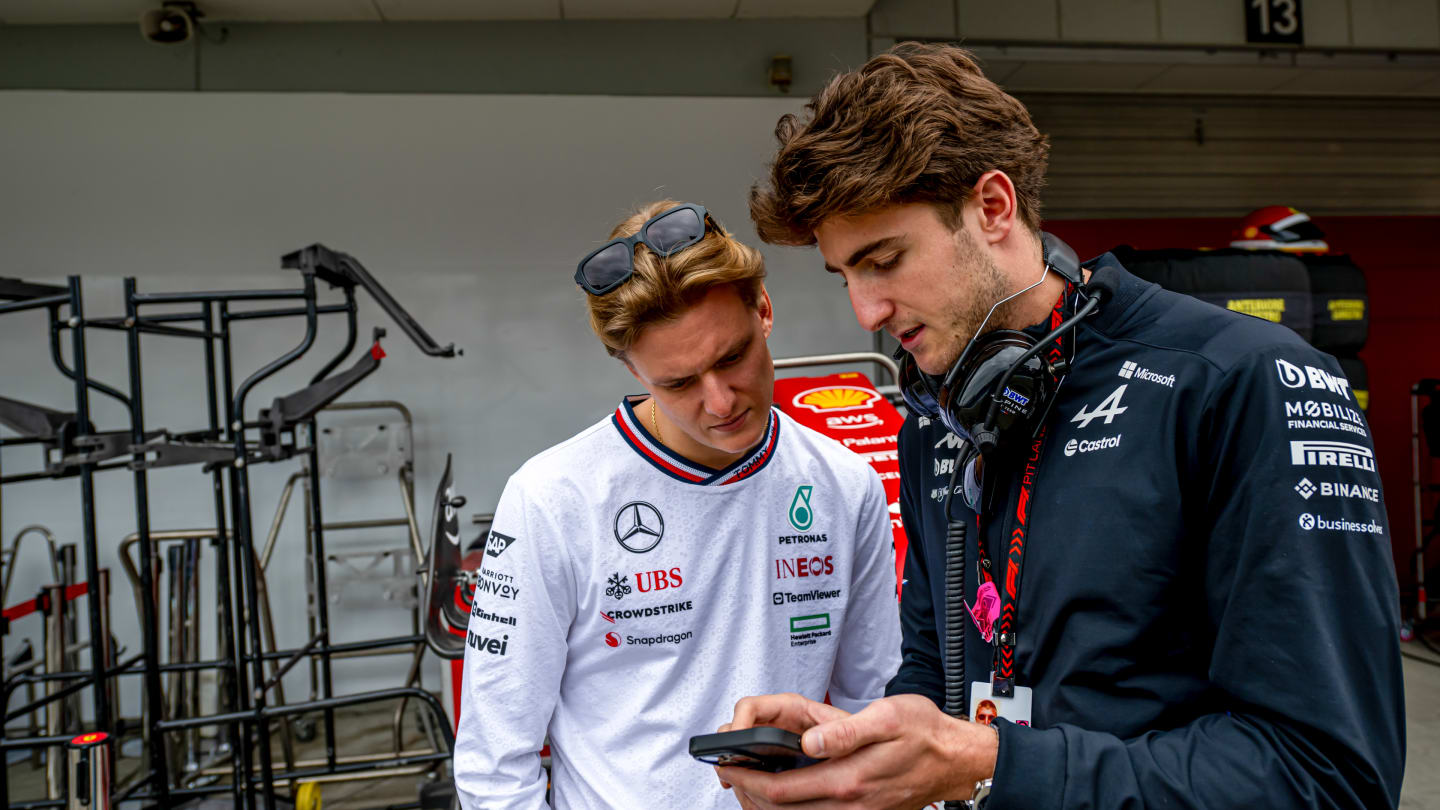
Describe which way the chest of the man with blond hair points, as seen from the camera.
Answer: toward the camera

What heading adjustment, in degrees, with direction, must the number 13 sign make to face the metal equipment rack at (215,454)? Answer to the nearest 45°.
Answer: approximately 45° to its right

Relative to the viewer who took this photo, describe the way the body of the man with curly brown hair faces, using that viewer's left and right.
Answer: facing the viewer and to the left of the viewer

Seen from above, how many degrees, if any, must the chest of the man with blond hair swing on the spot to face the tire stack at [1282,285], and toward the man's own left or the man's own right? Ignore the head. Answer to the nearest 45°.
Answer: approximately 135° to the man's own left

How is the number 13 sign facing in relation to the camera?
toward the camera

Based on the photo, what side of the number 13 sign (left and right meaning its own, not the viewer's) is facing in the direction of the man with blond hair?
front

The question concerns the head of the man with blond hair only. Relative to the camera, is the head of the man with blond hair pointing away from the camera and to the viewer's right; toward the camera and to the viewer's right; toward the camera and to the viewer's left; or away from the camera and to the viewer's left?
toward the camera and to the viewer's right

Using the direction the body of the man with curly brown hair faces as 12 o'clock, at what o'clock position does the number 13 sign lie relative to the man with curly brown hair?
The number 13 sign is roughly at 5 o'clock from the man with curly brown hair.

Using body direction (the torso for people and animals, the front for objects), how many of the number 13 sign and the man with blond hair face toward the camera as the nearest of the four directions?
2

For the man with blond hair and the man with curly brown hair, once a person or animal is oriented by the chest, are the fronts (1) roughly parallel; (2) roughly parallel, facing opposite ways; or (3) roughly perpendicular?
roughly perpendicular
